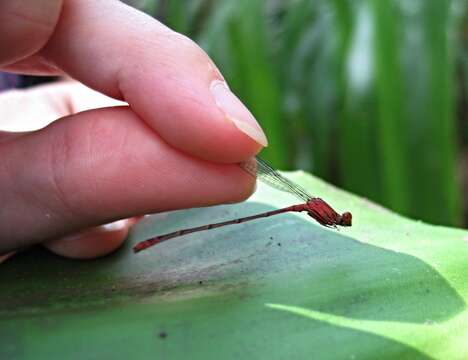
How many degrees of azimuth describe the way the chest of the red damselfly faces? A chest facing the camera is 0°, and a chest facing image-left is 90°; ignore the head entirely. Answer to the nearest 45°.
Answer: approximately 270°
